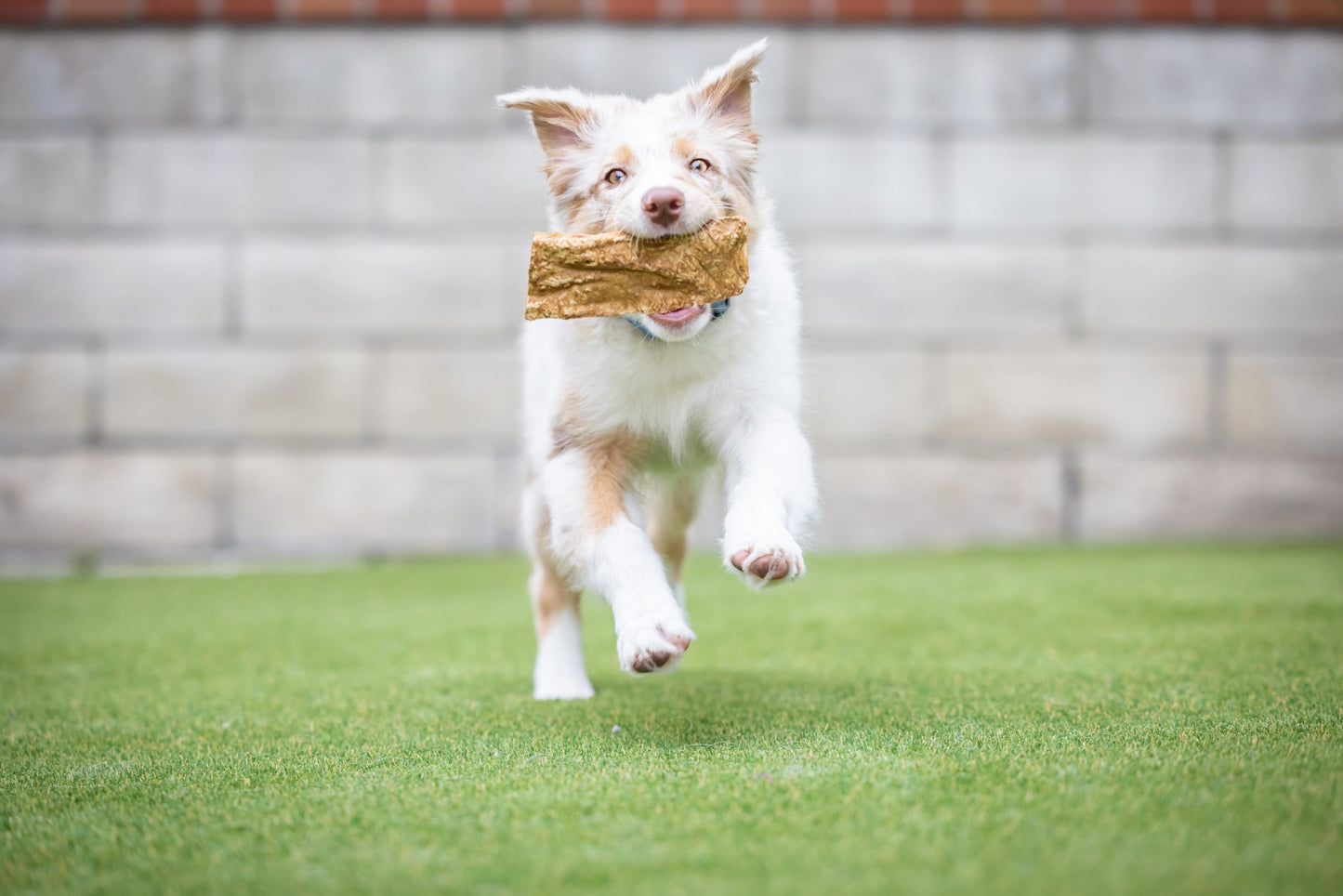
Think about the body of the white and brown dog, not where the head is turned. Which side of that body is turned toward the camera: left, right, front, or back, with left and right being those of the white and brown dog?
front
